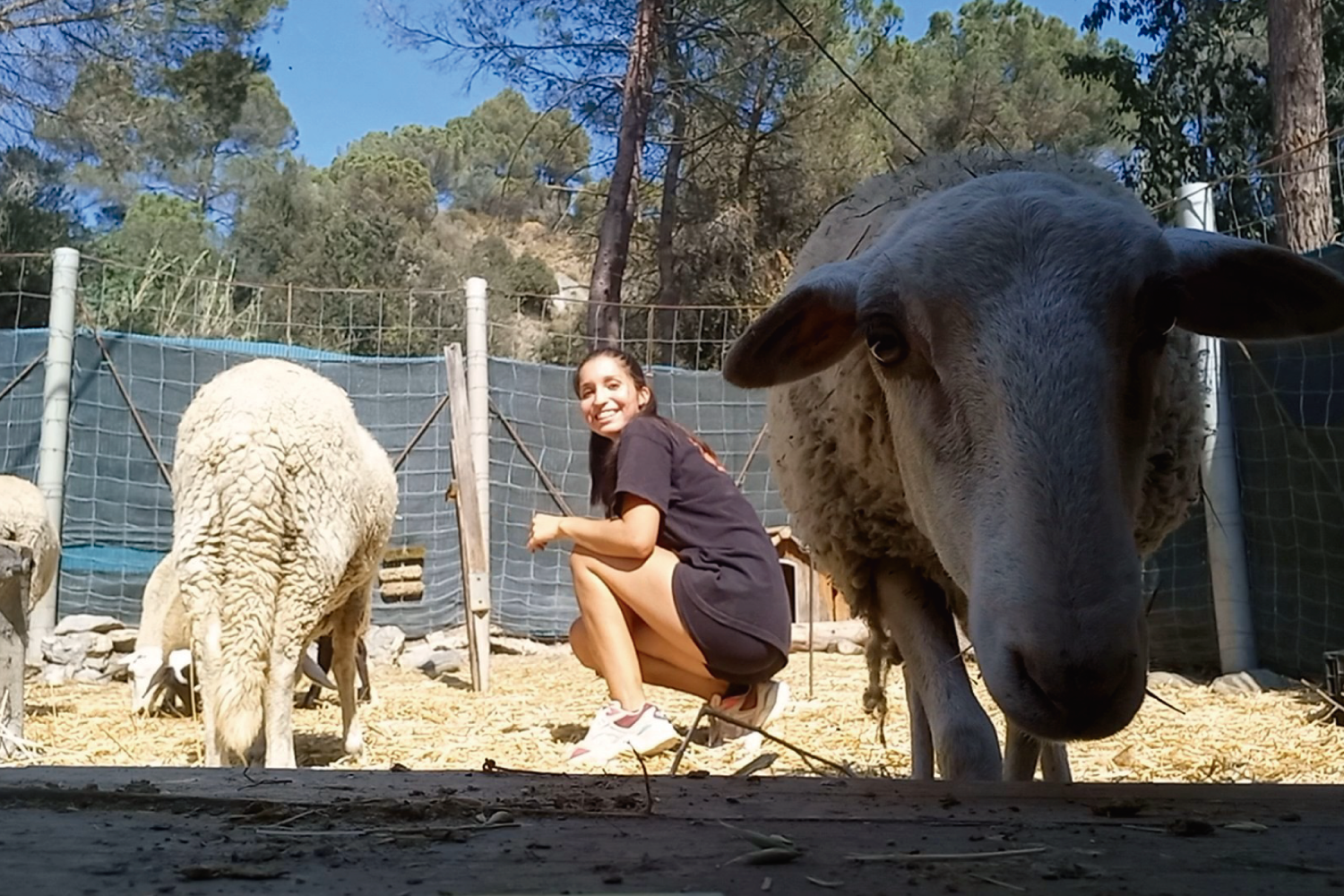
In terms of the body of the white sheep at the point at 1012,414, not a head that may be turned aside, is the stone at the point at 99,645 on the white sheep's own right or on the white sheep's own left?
on the white sheep's own right

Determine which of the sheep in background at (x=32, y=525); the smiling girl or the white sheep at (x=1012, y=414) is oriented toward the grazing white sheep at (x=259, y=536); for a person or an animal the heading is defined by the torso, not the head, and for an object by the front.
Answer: the smiling girl

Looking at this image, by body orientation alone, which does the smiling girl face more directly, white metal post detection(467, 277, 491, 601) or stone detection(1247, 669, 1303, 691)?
the white metal post

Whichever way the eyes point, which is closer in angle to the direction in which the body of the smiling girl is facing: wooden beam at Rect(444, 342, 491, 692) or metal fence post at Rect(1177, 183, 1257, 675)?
the wooden beam

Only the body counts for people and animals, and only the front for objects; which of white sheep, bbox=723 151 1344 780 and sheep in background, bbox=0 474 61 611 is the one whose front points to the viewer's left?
the sheep in background

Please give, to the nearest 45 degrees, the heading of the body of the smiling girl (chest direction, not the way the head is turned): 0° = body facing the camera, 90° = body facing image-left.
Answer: approximately 90°

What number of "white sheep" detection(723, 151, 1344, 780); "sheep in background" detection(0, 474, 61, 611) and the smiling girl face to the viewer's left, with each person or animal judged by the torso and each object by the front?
2

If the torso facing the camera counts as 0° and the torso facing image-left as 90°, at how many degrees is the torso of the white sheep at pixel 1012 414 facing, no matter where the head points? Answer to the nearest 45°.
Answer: approximately 0°

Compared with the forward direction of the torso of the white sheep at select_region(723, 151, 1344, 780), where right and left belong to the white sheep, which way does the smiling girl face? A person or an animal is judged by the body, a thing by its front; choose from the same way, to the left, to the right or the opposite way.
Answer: to the right

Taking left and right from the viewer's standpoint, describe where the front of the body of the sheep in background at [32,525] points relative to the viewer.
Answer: facing to the left of the viewer
